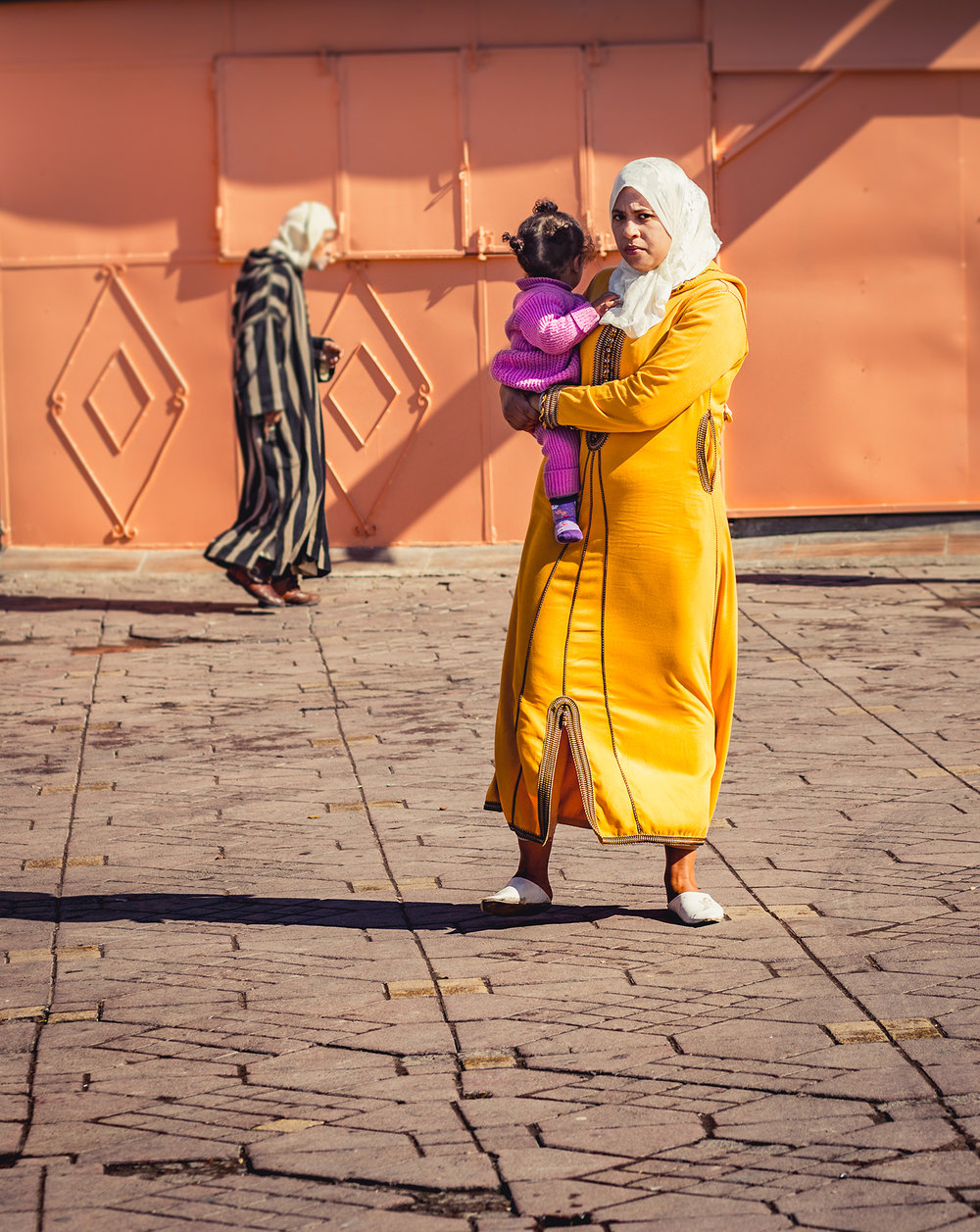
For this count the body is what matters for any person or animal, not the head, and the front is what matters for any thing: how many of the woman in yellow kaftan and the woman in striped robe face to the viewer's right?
1

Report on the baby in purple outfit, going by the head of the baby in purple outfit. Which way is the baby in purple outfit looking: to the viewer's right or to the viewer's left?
to the viewer's right

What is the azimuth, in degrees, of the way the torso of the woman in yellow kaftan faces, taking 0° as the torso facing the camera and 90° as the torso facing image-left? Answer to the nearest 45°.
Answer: approximately 45°

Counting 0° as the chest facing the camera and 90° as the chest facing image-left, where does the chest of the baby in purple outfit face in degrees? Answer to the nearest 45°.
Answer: approximately 225°

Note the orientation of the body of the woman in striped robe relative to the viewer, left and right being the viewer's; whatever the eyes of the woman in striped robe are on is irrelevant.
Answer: facing to the right of the viewer

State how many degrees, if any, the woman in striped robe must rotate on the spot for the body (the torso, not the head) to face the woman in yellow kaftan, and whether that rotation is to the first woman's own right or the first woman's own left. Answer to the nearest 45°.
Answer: approximately 90° to the first woman's own right

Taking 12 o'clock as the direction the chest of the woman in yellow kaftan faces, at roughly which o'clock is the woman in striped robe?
The woman in striped robe is roughly at 4 o'clock from the woman in yellow kaftan.

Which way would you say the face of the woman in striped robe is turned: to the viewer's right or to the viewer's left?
to the viewer's right

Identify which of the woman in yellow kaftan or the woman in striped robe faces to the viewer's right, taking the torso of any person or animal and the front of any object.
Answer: the woman in striped robe
